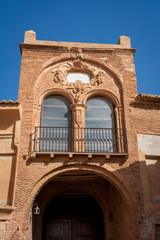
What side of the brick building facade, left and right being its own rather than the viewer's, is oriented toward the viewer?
front
